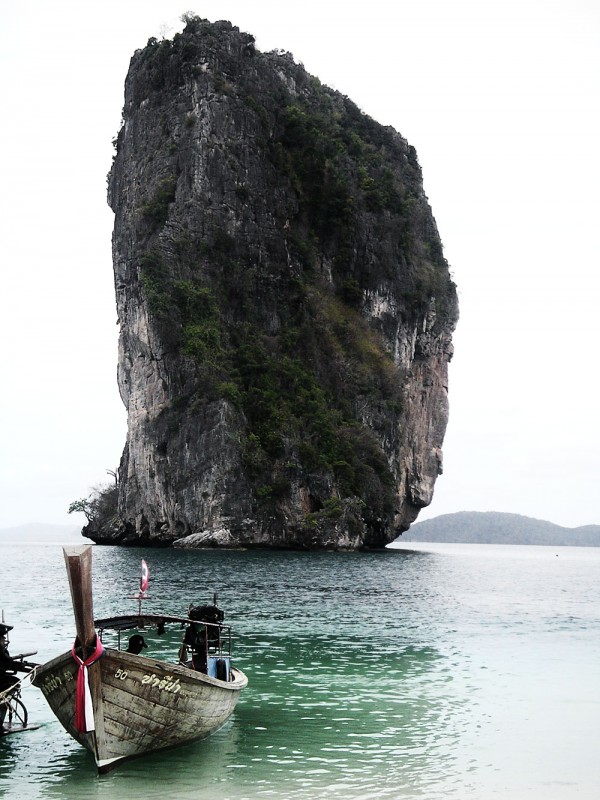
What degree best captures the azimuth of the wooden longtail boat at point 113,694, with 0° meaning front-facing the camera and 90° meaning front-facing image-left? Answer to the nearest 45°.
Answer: approximately 45°
